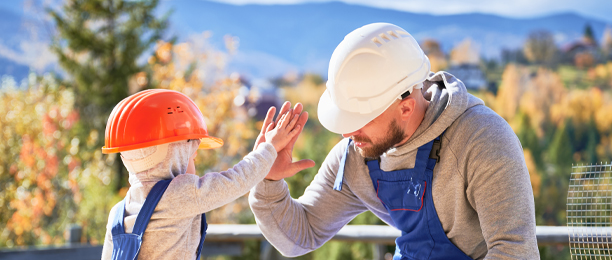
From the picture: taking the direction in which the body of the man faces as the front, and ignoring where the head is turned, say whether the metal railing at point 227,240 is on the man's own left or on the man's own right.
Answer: on the man's own right

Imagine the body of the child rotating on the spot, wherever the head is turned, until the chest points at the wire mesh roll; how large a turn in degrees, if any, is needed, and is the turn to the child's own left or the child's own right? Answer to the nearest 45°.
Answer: approximately 45° to the child's own right

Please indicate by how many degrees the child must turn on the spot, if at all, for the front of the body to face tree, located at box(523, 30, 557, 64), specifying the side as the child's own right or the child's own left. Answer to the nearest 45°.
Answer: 0° — they already face it

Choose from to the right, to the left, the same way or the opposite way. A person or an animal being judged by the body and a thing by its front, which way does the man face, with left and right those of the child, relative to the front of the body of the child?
the opposite way

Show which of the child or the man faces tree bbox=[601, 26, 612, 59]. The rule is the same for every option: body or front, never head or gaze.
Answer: the child

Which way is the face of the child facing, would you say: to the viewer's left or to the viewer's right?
to the viewer's right

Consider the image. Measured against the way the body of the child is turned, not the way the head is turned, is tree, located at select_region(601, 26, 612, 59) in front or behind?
in front

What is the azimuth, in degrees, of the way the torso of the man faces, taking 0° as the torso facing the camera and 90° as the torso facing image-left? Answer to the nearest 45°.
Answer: approximately 45°

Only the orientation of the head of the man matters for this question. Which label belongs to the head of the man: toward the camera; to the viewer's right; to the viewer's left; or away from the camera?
to the viewer's left

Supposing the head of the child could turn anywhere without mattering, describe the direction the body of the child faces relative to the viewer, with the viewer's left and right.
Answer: facing away from the viewer and to the right of the viewer

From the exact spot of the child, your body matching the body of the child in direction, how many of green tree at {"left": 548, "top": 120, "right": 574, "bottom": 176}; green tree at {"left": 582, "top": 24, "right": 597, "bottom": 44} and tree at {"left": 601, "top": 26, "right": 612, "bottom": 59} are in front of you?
3
